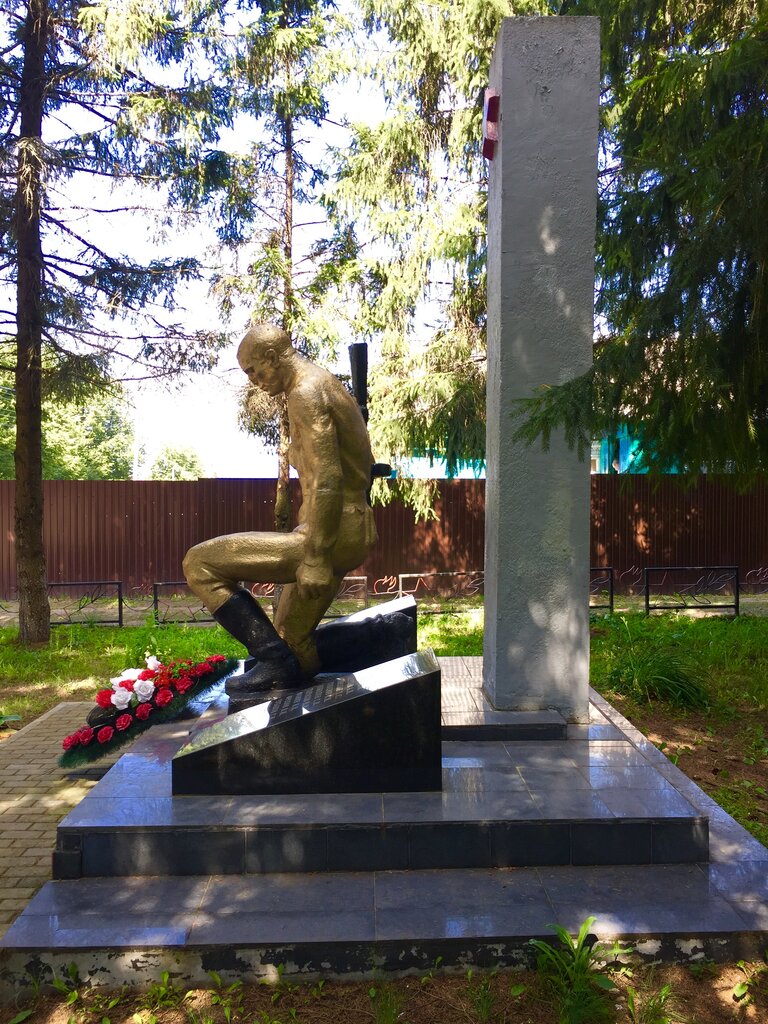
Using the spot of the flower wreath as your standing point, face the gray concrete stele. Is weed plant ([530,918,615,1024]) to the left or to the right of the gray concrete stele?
right

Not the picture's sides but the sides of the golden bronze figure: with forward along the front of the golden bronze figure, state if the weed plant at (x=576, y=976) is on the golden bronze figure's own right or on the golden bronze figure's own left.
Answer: on the golden bronze figure's own left

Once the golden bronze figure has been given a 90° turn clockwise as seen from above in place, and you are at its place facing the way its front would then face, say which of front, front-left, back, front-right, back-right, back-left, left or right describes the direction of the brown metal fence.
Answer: front

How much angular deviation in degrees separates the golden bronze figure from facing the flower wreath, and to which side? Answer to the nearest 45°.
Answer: approximately 45° to its right

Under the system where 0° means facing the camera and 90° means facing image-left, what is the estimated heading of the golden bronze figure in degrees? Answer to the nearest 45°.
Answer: approximately 90°

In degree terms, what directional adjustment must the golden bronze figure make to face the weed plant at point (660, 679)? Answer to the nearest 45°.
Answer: approximately 135° to its right
